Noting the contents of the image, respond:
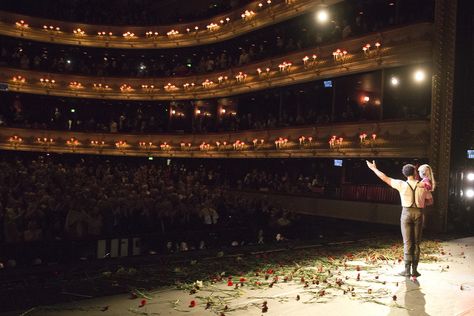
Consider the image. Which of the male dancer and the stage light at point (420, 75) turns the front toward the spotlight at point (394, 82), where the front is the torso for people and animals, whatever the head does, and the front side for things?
the male dancer

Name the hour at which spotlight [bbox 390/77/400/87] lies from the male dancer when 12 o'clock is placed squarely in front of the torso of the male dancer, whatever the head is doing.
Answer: The spotlight is roughly at 12 o'clock from the male dancer.

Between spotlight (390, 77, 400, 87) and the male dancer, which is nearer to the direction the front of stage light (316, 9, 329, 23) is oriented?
the male dancer

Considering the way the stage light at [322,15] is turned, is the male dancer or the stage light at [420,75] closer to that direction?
the male dancer

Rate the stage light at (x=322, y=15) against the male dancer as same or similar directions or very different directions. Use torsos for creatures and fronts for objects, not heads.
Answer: very different directions

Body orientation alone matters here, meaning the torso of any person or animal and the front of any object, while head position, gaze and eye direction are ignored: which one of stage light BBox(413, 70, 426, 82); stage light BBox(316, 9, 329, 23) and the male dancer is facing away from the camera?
the male dancer

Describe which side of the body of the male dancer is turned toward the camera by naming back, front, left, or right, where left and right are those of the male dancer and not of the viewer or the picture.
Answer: back

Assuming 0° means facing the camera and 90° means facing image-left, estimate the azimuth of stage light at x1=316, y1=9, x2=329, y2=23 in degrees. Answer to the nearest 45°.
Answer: approximately 0°

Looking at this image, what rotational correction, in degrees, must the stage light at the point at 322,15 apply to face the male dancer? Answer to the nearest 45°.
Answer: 0° — it already faces them
